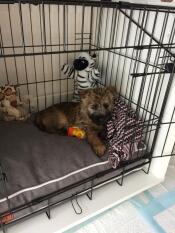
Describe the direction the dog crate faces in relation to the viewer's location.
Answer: facing the viewer and to the right of the viewer

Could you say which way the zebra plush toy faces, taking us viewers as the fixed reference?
facing the viewer and to the left of the viewer

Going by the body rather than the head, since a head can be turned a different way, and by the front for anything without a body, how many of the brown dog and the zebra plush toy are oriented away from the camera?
0

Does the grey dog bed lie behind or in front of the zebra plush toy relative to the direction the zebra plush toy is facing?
in front
